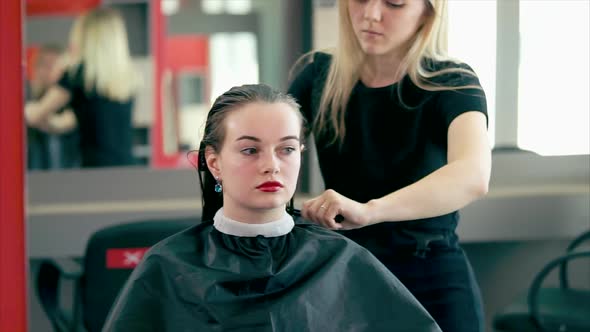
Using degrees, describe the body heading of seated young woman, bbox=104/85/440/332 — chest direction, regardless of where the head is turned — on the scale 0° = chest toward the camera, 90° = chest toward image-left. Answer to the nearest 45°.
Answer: approximately 0°

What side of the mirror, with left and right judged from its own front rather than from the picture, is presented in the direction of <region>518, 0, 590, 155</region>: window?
left

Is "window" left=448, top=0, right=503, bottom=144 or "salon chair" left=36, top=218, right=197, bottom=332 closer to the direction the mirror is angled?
the salon chair

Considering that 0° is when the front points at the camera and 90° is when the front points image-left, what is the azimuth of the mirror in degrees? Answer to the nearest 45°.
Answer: approximately 0°

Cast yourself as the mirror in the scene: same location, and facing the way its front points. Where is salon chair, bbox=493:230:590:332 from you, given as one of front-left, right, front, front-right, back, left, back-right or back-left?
front-left
